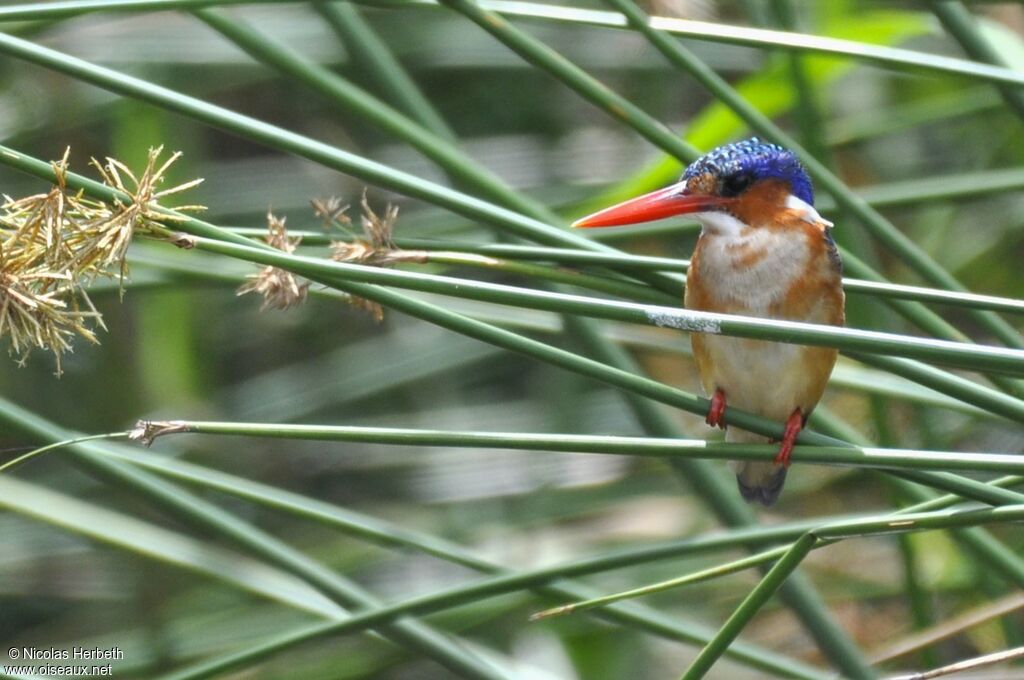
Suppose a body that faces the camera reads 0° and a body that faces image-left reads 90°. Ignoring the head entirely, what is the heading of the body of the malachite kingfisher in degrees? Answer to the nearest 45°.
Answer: approximately 45°
